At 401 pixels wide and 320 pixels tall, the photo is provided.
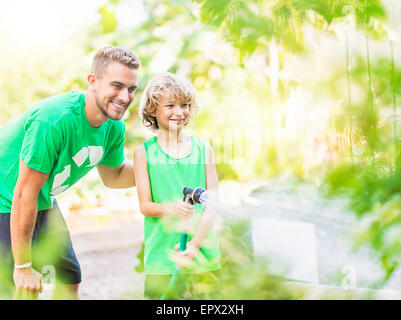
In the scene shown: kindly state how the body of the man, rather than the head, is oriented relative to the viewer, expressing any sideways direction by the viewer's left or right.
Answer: facing the viewer and to the right of the viewer

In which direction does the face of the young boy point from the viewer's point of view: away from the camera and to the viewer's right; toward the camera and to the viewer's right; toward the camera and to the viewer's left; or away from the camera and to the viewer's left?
toward the camera and to the viewer's right
